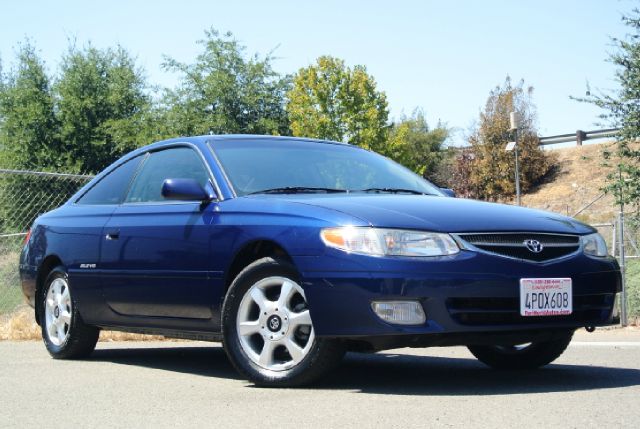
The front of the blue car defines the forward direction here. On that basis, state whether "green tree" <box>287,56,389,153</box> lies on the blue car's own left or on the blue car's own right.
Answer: on the blue car's own left

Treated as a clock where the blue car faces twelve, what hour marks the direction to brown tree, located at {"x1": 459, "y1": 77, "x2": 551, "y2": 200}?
The brown tree is roughly at 8 o'clock from the blue car.

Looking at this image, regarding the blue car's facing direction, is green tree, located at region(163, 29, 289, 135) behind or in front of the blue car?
behind

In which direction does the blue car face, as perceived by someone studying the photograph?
facing the viewer and to the right of the viewer

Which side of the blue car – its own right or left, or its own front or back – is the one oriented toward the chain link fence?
back

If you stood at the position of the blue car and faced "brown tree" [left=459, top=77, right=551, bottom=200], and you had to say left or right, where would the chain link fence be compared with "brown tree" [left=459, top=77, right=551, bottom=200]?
left
